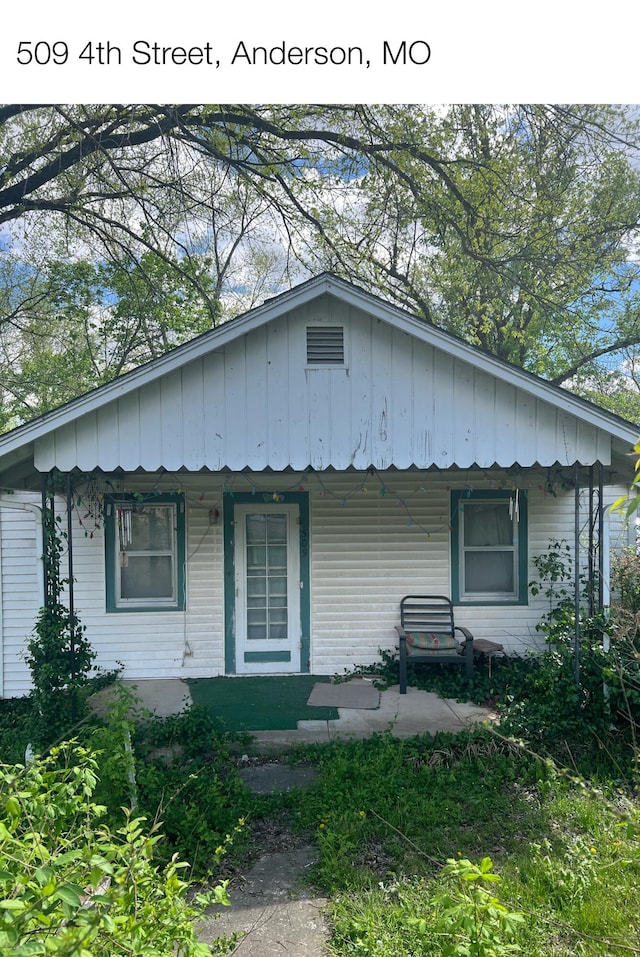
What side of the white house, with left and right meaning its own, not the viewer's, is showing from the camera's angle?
front

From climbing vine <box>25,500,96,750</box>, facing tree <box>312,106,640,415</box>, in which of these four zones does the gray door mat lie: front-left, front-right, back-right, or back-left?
front-right

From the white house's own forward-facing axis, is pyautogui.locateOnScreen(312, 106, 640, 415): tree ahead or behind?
behind

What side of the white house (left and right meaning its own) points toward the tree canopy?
back
